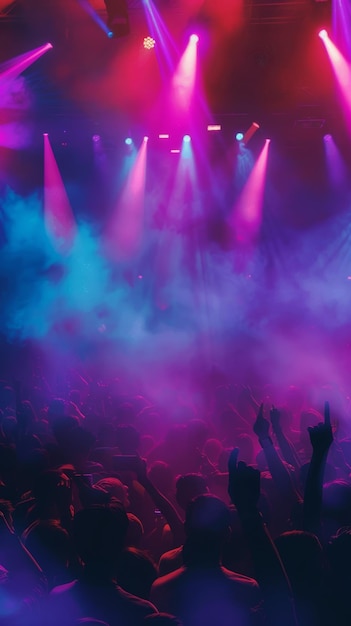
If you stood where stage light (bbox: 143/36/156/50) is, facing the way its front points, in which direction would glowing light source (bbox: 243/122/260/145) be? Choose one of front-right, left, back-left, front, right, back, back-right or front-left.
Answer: back-left

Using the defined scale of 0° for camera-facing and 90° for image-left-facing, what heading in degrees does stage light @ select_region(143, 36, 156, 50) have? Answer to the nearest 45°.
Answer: approximately 0°

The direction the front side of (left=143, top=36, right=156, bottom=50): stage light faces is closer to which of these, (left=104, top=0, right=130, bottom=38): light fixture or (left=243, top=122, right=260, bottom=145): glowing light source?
the light fixture
